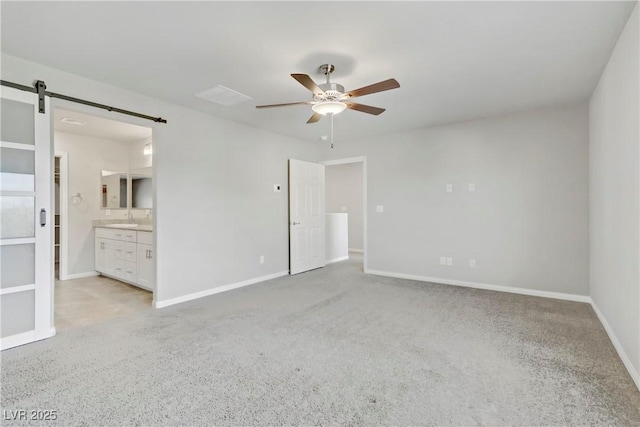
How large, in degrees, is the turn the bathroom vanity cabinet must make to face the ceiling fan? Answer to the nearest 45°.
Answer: approximately 90° to its left

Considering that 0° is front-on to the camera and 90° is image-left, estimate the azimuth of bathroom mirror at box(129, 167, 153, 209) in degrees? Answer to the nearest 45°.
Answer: approximately 45°

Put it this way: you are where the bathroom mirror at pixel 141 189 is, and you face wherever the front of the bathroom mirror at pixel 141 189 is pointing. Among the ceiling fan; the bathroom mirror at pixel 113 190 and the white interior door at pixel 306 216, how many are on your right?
1

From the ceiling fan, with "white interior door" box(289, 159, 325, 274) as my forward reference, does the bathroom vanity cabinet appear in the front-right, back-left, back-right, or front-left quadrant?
front-left

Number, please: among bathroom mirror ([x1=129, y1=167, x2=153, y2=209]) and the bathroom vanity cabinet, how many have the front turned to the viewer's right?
0

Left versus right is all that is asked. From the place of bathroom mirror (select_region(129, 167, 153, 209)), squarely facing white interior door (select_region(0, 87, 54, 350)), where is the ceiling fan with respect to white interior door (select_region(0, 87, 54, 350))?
left

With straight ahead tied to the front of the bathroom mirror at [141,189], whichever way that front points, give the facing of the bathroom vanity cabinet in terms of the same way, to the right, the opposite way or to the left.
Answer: the same way

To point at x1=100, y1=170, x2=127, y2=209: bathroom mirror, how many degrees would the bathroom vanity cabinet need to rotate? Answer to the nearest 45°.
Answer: approximately 135° to its right

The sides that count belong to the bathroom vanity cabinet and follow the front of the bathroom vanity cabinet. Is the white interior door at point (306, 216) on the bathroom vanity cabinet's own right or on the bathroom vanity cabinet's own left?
on the bathroom vanity cabinet's own left

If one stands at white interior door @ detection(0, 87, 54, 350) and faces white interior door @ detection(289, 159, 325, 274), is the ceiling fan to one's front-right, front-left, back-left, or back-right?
front-right

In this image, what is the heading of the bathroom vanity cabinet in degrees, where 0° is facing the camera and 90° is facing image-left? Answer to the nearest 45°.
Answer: approximately 45°

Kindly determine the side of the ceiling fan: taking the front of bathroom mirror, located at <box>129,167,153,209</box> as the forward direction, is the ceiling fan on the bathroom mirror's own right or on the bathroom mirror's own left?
on the bathroom mirror's own left

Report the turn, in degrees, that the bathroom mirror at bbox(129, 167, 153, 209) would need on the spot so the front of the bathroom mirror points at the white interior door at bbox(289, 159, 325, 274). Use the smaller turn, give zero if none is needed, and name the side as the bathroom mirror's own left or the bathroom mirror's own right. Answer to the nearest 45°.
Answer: approximately 90° to the bathroom mirror's own left

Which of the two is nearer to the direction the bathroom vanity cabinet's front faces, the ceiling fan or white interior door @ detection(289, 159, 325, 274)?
the ceiling fan

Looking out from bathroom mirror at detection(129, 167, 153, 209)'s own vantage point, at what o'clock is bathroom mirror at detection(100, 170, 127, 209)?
bathroom mirror at detection(100, 170, 127, 209) is roughly at 3 o'clock from bathroom mirror at detection(129, 167, 153, 209).
